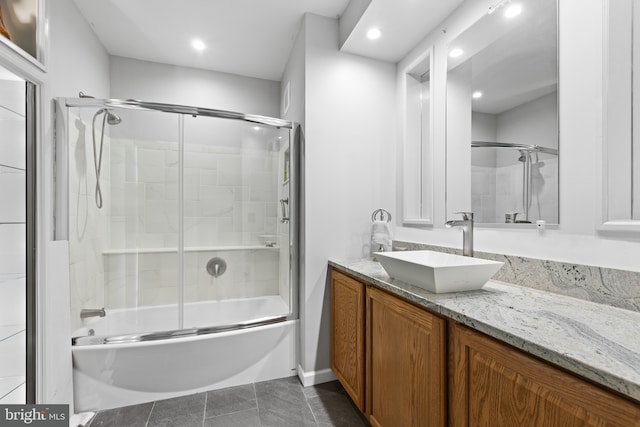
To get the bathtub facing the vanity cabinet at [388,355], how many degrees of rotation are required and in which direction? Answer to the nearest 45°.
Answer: approximately 45° to its left

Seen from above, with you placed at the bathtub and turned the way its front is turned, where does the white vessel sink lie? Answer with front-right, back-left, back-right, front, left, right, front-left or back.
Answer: front-left

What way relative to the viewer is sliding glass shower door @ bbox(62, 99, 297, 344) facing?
toward the camera

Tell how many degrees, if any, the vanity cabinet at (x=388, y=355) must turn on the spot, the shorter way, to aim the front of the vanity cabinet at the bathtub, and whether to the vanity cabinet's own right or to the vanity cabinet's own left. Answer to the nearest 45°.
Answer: approximately 45° to the vanity cabinet's own right

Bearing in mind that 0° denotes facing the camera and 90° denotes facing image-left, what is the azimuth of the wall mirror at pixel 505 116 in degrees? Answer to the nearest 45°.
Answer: approximately 45°

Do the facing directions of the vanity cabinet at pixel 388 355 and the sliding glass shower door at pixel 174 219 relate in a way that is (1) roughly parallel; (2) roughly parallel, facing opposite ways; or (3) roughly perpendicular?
roughly perpendicular

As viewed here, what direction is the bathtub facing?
toward the camera

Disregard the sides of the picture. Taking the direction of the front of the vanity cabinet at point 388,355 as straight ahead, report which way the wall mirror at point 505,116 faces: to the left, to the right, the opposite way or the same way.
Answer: the same way

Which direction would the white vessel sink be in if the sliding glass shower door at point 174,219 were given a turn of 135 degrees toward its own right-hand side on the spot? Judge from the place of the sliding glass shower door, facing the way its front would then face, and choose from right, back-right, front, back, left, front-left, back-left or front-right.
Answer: back

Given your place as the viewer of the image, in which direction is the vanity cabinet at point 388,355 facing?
facing the viewer and to the left of the viewer

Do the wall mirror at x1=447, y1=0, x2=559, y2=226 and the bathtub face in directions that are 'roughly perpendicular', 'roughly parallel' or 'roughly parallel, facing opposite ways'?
roughly perpendicular
